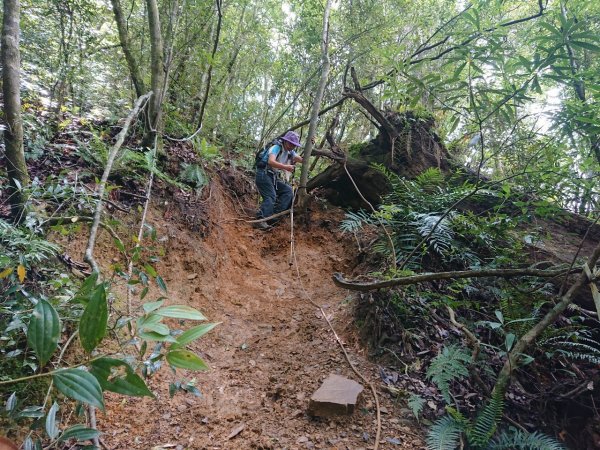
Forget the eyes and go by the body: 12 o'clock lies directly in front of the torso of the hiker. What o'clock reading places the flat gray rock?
The flat gray rock is roughly at 1 o'clock from the hiker.

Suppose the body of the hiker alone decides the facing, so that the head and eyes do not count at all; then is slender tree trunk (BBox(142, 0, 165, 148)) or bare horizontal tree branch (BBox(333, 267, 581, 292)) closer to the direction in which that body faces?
the bare horizontal tree branch

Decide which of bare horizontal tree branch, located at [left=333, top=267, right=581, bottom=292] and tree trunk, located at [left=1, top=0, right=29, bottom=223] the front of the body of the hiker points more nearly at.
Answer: the bare horizontal tree branch

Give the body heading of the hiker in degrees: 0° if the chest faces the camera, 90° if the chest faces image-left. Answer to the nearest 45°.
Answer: approximately 315°

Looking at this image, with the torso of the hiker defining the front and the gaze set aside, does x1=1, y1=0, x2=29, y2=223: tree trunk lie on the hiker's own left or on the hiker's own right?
on the hiker's own right
